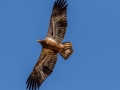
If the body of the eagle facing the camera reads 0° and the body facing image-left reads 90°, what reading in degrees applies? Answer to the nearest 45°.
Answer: approximately 90°
